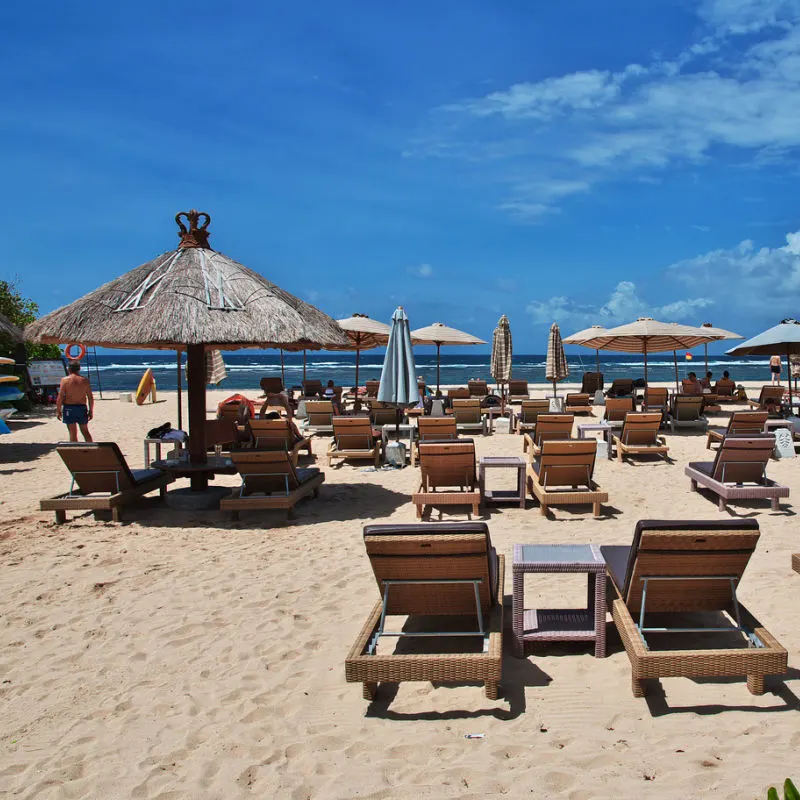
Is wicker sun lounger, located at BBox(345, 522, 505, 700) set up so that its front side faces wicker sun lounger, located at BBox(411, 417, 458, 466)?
yes

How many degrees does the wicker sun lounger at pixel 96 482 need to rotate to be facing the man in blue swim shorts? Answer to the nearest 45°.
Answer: approximately 45° to its left

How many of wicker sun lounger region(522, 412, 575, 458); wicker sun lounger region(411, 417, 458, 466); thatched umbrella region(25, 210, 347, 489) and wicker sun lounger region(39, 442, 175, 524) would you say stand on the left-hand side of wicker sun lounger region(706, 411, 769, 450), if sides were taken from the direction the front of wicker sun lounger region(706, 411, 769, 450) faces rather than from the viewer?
4

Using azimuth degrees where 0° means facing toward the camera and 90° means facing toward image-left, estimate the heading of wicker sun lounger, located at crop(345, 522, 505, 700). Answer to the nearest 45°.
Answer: approximately 180°

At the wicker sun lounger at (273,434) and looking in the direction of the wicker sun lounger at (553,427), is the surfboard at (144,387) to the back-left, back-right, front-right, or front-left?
back-left

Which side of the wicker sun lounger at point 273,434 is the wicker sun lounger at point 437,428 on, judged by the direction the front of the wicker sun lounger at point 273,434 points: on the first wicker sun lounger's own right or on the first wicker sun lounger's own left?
on the first wicker sun lounger's own right

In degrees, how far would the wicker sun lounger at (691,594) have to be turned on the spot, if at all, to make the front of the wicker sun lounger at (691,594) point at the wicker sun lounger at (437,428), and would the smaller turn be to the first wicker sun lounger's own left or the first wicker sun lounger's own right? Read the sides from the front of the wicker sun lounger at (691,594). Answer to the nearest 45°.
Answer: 0° — it already faces it
